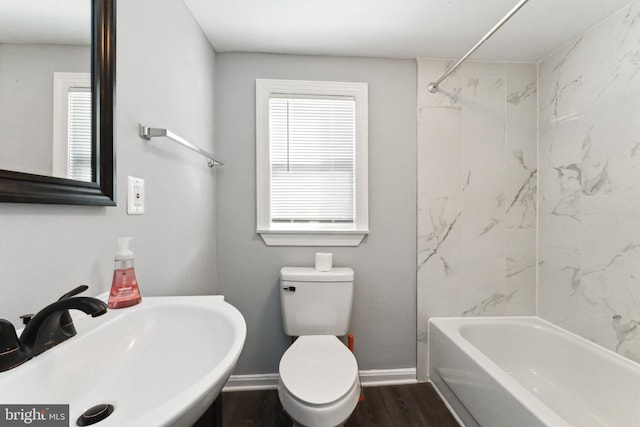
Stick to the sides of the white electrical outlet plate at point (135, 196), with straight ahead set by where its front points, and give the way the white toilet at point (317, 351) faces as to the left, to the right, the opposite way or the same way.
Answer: to the right

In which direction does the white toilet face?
toward the camera

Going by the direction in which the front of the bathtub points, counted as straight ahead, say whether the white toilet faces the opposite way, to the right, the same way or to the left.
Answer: to the left

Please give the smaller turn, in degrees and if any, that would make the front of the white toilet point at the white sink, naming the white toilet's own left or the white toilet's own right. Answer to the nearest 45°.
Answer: approximately 45° to the white toilet's own right

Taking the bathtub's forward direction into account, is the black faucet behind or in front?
in front

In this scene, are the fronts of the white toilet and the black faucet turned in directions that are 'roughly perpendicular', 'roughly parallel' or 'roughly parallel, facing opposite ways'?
roughly perpendicular

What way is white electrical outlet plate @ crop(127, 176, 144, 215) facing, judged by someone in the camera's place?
facing the viewer and to the right of the viewer

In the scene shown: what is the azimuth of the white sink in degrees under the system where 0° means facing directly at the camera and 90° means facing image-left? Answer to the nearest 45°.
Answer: approximately 315°

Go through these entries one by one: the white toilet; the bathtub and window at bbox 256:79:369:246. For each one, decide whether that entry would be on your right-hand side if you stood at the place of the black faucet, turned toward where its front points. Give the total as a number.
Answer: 0

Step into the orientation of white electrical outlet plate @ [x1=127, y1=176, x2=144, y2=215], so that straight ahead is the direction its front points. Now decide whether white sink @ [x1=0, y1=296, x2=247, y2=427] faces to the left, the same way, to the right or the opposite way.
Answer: the same way

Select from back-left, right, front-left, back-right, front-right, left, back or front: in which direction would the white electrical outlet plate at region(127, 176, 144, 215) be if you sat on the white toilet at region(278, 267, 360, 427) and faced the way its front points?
front-right

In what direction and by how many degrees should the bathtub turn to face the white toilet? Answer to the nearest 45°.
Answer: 0° — it already faces it

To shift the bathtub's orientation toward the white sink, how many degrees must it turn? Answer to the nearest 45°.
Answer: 0° — it already faces it

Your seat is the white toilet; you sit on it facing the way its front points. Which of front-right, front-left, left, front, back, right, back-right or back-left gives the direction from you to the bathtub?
left

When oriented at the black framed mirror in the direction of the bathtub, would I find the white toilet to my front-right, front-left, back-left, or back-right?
front-left

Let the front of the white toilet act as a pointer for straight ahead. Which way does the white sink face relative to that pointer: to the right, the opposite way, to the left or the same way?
to the left

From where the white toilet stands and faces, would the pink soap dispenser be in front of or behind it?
in front

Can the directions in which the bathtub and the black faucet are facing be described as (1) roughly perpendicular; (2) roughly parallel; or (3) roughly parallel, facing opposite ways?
roughly parallel, facing opposite ways
